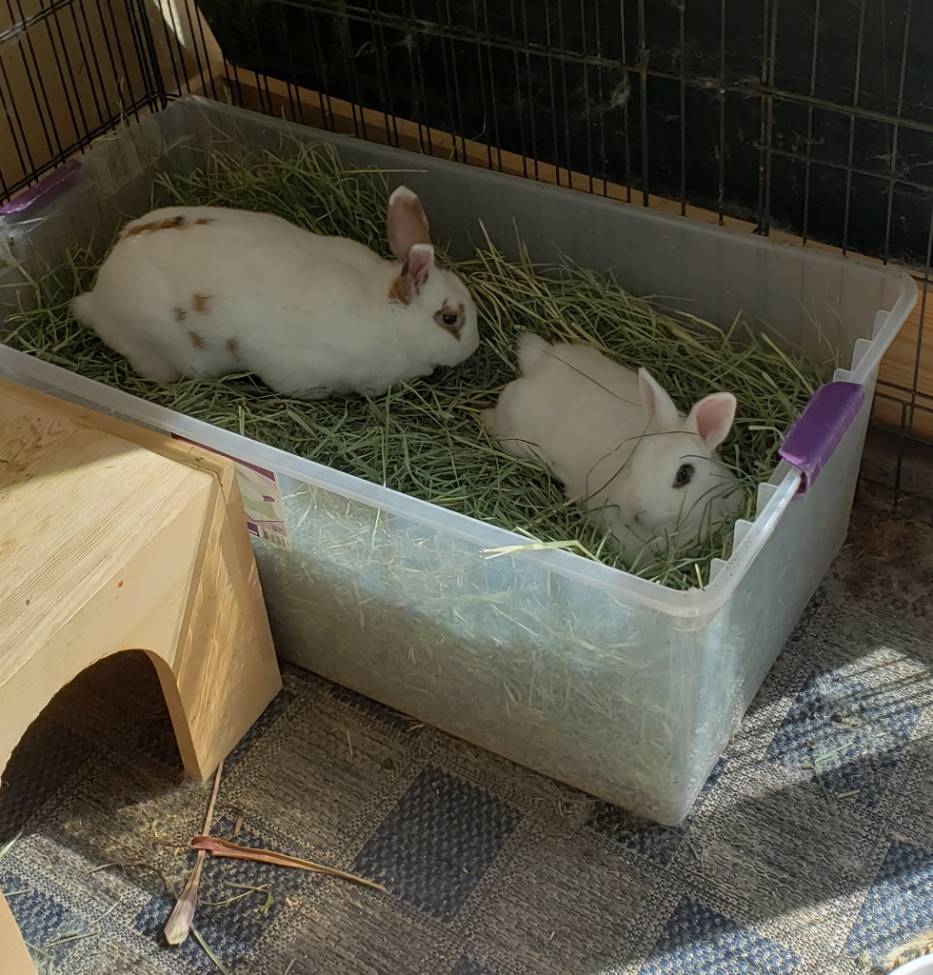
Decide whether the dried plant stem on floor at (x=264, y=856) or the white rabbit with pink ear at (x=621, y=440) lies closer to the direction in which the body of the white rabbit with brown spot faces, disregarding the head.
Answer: the white rabbit with pink ear

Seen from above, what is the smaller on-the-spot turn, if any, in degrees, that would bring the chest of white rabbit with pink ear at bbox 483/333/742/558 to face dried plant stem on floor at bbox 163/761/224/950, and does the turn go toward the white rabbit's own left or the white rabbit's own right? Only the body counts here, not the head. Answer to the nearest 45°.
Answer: approximately 90° to the white rabbit's own right

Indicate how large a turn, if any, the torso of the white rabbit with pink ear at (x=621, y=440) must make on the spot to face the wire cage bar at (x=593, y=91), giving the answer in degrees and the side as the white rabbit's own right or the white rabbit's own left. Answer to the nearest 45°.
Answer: approximately 135° to the white rabbit's own left

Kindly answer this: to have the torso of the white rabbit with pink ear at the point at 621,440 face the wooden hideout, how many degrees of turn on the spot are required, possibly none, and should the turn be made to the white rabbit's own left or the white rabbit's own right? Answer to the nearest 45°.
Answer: approximately 90° to the white rabbit's own right

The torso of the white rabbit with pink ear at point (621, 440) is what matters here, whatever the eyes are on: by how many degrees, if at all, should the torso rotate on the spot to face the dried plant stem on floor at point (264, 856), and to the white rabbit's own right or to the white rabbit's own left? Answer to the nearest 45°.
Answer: approximately 90° to the white rabbit's own right

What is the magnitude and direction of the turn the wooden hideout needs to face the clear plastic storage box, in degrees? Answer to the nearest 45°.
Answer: approximately 45° to its left

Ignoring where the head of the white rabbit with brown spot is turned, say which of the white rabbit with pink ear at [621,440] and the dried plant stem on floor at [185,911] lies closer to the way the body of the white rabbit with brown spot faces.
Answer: the white rabbit with pink ear

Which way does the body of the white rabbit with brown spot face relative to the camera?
to the viewer's right

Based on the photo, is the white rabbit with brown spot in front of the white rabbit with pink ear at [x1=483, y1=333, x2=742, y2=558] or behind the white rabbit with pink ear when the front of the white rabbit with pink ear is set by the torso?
behind
